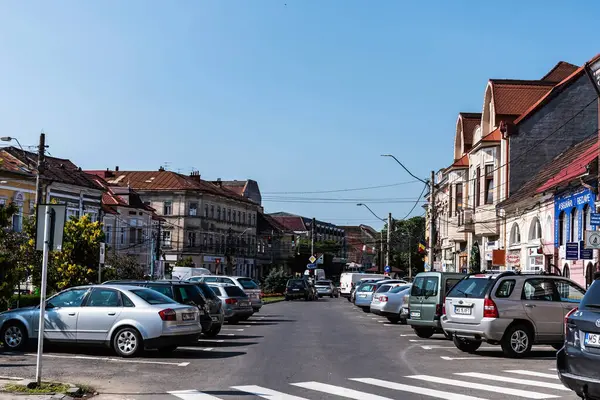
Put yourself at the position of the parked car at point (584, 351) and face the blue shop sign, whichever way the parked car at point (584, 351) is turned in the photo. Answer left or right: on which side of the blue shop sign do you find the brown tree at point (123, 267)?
left

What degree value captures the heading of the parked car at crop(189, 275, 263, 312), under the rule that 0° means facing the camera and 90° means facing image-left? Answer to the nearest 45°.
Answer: approximately 135°

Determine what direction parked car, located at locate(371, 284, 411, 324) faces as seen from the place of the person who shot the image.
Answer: facing away from the viewer and to the right of the viewer

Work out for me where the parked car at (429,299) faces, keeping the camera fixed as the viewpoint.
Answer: facing away from the viewer and to the right of the viewer

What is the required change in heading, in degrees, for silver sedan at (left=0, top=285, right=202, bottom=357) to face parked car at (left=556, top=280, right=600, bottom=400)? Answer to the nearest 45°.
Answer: approximately 180°

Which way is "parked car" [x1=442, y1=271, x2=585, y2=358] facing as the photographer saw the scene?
facing away from the viewer and to the right of the viewer

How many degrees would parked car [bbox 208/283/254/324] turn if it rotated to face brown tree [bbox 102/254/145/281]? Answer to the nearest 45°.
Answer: approximately 45° to its right

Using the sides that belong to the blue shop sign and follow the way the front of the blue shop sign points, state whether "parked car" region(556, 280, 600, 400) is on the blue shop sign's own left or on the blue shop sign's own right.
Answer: on the blue shop sign's own left

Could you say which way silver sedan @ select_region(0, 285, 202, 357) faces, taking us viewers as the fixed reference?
facing away from the viewer and to the left of the viewer

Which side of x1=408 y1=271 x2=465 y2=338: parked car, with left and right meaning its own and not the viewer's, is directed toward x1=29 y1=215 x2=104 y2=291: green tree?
left

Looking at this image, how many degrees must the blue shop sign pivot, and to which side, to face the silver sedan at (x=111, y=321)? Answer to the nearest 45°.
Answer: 0° — it already faces it

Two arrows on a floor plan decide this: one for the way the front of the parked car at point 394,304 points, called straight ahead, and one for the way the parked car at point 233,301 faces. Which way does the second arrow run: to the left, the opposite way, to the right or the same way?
to the left

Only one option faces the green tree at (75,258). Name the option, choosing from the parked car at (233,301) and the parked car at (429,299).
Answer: the parked car at (233,301)

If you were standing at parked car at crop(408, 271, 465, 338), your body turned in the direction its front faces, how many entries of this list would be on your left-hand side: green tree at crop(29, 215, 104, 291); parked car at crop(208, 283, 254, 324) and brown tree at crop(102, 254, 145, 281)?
3

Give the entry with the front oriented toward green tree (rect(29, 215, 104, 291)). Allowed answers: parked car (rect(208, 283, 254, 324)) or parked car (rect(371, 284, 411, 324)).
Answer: parked car (rect(208, 283, 254, 324))

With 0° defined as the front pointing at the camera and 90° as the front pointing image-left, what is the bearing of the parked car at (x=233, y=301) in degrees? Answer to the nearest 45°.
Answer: approximately 135°

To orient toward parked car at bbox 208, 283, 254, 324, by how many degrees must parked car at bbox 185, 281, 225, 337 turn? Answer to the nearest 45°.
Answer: approximately 45° to its right

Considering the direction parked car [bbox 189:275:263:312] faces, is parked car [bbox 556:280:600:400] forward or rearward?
rearward
